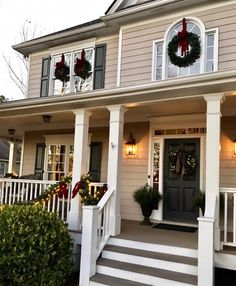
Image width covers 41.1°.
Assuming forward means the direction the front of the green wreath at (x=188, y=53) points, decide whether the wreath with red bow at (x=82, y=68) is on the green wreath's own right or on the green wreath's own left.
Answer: on the green wreath's own right

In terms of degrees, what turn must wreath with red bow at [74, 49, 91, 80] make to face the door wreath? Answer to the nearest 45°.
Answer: approximately 90° to its left

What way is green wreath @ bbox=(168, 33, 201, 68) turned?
toward the camera

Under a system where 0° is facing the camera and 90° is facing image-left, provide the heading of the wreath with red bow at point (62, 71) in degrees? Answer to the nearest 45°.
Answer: approximately 45°

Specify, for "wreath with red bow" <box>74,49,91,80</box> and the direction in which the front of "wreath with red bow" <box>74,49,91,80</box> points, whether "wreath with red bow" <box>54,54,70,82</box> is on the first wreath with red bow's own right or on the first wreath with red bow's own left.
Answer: on the first wreath with red bow's own right

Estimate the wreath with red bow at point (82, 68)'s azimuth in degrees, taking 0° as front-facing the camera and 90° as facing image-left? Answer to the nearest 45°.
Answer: approximately 45°

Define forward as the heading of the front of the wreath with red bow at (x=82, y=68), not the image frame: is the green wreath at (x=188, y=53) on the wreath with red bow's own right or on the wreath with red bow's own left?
on the wreath with red bow's own left

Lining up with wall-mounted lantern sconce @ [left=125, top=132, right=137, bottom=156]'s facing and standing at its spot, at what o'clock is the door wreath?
The door wreath is roughly at 10 o'clock from the wall-mounted lantern sconce.

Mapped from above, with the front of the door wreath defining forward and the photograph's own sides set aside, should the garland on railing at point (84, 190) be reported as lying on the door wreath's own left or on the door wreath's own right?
on the door wreath's own right

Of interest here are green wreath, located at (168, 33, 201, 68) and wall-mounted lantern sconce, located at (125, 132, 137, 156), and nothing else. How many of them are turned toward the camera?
2

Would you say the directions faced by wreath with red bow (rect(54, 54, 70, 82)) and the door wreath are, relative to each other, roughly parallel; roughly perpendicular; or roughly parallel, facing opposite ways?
roughly parallel

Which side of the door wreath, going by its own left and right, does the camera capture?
front
